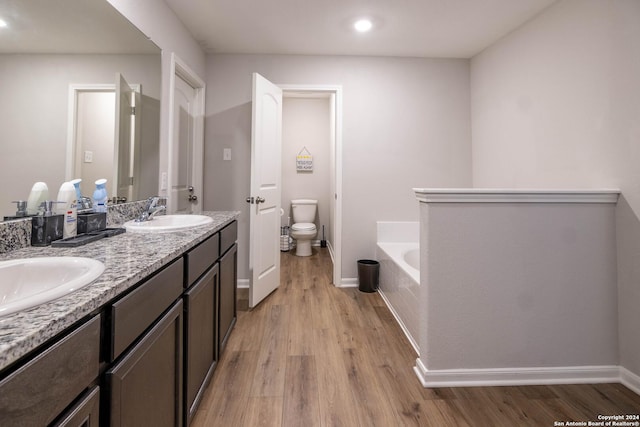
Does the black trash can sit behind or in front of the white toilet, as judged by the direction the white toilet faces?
in front

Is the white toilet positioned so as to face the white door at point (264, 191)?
yes

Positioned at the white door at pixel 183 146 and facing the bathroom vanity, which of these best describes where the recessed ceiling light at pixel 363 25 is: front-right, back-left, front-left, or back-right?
front-left

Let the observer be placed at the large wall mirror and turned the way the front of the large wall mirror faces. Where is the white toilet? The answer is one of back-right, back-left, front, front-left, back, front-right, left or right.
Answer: front-left

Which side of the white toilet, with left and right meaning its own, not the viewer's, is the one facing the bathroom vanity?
front

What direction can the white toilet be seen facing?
toward the camera

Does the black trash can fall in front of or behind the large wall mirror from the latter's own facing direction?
in front

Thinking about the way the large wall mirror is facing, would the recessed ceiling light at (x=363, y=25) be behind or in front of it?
in front

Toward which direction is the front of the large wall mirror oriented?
to the viewer's right
